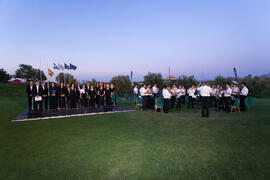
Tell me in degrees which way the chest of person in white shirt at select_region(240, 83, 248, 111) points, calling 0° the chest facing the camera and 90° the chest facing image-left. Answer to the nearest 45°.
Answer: approximately 90°

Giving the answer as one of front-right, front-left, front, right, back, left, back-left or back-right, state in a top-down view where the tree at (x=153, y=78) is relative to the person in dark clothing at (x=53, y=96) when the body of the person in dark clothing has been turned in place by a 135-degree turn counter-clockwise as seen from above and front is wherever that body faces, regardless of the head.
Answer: front

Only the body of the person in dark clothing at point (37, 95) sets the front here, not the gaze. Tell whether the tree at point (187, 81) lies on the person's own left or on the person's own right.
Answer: on the person's own left

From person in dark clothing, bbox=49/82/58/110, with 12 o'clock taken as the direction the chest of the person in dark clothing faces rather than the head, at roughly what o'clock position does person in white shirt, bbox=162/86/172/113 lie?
The person in white shirt is roughly at 10 o'clock from the person in dark clothing.

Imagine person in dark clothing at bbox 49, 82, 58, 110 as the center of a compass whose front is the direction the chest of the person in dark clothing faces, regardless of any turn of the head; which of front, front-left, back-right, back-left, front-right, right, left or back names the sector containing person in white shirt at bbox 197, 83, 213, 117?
front-left

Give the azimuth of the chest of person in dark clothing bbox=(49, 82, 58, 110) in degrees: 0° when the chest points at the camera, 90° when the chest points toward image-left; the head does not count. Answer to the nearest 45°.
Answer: approximately 0°

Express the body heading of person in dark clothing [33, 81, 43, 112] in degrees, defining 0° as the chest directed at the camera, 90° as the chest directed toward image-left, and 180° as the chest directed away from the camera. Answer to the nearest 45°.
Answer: approximately 0°
